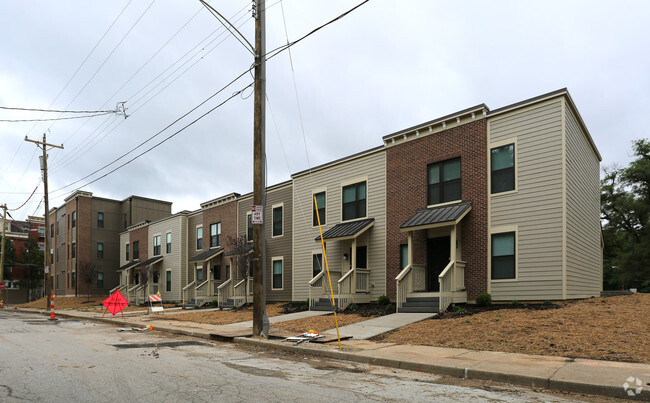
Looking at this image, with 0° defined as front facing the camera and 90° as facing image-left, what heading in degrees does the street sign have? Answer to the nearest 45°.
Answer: approximately 0°

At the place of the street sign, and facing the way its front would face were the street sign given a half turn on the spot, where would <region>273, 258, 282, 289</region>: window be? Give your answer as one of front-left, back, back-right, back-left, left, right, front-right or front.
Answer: front

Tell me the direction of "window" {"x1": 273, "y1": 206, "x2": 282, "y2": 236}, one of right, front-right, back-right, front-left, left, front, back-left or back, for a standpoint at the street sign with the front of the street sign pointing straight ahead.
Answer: back
